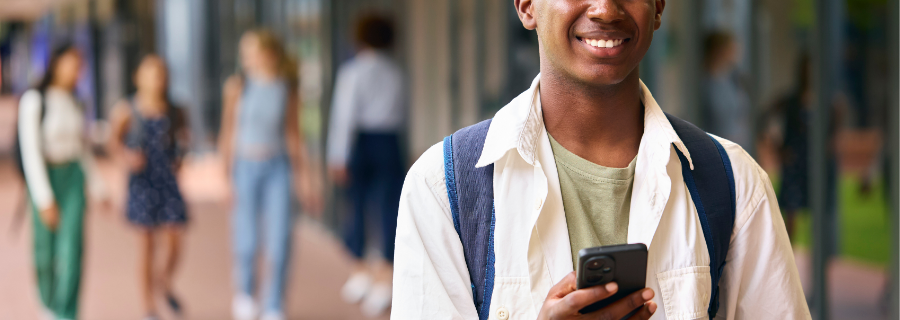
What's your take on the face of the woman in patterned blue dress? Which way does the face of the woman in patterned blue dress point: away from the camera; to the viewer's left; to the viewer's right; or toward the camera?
toward the camera

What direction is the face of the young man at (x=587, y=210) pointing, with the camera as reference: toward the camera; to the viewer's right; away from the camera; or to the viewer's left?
toward the camera

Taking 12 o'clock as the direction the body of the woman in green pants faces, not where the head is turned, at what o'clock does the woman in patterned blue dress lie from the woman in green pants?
The woman in patterned blue dress is roughly at 10 o'clock from the woman in green pants.

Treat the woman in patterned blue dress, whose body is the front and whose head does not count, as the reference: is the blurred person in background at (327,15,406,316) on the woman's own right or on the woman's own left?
on the woman's own left

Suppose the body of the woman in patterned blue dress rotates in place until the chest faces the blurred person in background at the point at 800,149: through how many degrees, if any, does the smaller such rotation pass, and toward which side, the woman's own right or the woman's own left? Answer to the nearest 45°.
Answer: approximately 45° to the woman's own left

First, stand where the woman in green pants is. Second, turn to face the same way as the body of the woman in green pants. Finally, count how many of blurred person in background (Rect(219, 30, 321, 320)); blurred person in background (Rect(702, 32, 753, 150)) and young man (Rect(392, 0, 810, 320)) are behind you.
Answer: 0

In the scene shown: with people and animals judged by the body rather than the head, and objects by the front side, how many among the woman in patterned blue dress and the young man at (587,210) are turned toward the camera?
2

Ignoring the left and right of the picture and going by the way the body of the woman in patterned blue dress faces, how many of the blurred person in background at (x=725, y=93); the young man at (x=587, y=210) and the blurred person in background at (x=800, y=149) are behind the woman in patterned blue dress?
0

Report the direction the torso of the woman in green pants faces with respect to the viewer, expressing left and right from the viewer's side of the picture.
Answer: facing the viewer and to the right of the viewer

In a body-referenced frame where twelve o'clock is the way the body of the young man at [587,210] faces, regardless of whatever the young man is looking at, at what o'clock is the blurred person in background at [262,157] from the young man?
The blurred person in background is roughly at 5 o'clock from the young man.

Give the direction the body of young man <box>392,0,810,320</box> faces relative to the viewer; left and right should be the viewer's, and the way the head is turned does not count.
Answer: facing the viewer

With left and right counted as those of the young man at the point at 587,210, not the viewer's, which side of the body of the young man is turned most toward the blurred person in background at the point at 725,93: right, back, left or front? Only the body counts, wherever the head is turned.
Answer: back

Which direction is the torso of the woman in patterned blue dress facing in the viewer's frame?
toward the camera

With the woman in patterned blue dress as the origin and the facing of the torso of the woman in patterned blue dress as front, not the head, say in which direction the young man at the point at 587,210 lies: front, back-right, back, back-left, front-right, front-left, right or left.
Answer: front
